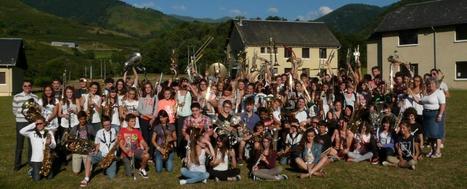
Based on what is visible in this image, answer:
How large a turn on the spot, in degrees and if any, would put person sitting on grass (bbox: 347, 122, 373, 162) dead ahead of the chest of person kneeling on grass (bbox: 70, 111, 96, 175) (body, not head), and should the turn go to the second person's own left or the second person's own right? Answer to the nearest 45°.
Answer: approximately 90° to the second person's own left

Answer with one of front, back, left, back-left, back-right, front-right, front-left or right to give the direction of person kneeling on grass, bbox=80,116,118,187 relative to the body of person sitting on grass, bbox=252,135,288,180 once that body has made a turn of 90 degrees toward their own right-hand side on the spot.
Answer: front

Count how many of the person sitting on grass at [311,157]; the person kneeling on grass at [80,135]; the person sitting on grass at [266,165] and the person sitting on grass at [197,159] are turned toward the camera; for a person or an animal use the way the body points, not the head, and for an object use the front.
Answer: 4

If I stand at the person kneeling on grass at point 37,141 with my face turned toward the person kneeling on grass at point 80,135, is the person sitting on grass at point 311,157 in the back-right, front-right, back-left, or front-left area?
front-right

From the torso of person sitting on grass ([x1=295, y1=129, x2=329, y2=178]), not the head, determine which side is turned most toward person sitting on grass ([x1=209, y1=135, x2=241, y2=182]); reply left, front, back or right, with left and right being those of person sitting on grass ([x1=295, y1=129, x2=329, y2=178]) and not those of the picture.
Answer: right

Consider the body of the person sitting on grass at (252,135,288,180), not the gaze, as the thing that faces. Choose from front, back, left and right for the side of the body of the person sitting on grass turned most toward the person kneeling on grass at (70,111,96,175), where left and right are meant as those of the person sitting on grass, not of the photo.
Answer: right

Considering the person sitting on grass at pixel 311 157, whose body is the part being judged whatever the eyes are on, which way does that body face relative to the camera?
toward the camera

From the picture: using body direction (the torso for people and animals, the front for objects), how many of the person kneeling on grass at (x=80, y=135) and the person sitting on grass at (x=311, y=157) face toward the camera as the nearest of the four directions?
2

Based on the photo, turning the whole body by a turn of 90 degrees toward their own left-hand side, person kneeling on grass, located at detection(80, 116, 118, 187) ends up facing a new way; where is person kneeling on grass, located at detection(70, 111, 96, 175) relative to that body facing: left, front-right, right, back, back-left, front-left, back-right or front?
back-left

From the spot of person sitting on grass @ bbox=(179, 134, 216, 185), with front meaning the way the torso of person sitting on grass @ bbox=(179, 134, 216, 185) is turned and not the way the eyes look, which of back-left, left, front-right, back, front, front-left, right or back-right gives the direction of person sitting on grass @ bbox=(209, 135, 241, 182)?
left

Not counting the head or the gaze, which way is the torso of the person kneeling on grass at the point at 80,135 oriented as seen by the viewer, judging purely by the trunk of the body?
toward the camera

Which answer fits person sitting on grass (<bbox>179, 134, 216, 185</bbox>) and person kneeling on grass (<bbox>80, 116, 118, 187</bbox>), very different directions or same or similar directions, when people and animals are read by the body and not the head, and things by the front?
same or similar directions
